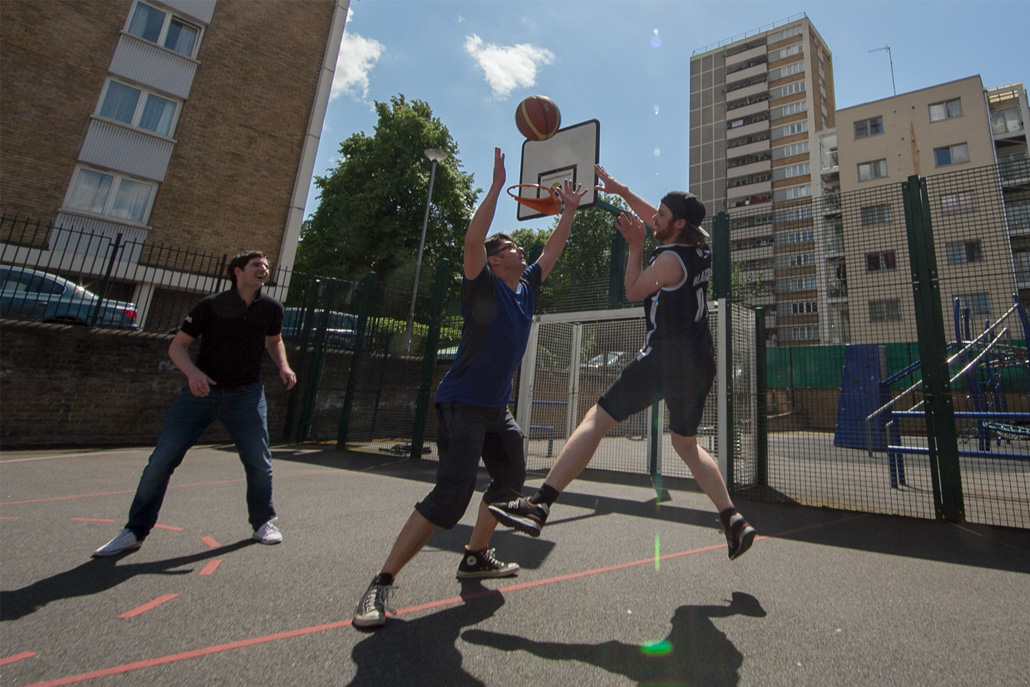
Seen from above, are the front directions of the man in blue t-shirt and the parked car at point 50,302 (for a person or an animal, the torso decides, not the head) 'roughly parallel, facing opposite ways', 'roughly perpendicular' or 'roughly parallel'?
roughly perpendicular

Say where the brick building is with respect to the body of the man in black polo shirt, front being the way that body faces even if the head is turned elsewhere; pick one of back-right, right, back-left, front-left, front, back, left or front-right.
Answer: back-left

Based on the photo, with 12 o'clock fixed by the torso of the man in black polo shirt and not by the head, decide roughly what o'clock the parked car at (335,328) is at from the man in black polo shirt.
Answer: The parked car is roughly at 8 o'clock from the man in black polo shirt.

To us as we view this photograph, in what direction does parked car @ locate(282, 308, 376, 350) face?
facing to the left of the viewer

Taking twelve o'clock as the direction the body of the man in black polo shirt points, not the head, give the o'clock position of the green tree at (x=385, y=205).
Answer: The green tree is roughly at 8 o'clock from the man in black polo shirt.

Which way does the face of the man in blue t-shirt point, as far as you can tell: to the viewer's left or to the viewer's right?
to the viewer's right
